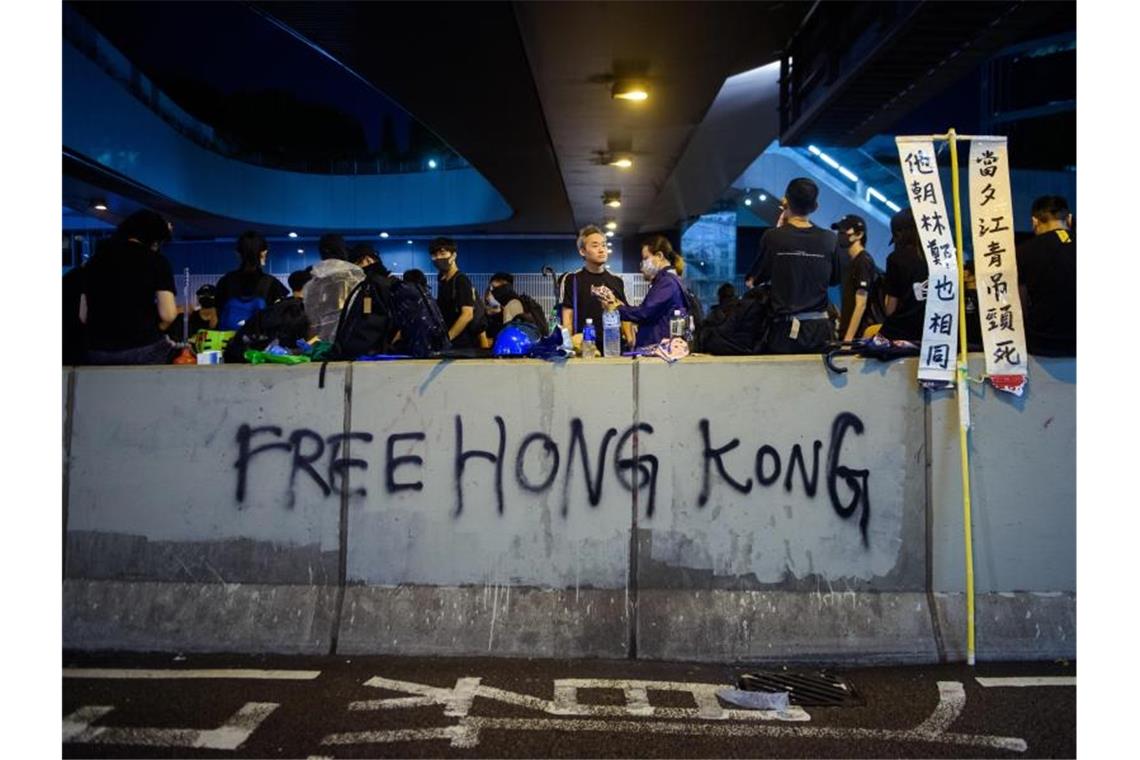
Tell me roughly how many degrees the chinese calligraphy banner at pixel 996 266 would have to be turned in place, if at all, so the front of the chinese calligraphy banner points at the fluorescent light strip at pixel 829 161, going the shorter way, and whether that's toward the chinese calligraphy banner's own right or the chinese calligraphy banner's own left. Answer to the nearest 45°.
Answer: approximately 180°

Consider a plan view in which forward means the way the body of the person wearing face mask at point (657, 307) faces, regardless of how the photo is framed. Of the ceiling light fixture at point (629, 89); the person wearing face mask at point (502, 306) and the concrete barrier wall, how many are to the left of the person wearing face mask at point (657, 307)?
1

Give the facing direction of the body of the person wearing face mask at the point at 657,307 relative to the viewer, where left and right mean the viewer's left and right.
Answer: facing to the left of the viewer

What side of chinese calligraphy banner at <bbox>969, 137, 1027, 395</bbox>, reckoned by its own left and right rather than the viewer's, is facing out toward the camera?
front

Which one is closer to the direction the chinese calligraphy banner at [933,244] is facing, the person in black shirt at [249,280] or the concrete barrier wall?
the concrete barrier wall

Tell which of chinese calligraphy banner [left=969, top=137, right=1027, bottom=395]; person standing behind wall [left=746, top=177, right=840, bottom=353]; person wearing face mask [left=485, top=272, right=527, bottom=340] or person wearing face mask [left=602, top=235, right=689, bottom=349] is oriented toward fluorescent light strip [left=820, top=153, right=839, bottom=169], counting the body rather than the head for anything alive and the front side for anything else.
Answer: the person standing behind wall

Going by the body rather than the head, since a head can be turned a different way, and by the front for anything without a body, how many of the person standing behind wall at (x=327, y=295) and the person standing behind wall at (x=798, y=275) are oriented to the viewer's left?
0

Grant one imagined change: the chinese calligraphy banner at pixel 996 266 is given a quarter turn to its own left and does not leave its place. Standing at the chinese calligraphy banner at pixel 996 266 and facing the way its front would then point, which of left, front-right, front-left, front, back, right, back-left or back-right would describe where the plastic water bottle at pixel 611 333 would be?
back

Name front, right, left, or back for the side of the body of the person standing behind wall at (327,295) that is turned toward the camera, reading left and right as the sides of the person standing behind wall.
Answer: back

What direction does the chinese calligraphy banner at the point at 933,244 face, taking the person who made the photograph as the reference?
facing the viewer

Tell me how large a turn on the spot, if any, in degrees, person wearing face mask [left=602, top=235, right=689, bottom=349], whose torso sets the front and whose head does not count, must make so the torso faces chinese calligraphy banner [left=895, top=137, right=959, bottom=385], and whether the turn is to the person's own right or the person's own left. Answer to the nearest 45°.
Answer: approximately 135° to the person's own left

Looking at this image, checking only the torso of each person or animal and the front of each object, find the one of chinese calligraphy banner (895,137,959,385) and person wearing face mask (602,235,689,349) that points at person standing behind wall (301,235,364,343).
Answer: the person wearing face mask

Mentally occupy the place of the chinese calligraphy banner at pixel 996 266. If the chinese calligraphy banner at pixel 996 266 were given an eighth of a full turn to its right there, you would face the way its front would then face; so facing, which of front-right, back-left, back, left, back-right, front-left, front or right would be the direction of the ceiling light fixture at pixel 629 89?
right

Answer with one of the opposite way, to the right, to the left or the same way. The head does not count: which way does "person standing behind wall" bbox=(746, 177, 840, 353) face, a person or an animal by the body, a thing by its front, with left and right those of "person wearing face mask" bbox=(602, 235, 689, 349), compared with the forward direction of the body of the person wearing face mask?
to the right

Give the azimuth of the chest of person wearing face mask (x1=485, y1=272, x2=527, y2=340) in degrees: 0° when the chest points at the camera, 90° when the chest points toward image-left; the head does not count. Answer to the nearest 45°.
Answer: approximately 45°

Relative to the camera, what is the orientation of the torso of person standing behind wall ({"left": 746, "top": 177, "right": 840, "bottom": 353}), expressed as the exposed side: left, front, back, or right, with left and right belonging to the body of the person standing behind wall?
back
